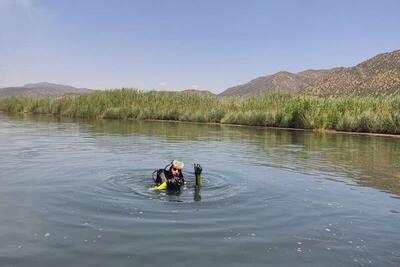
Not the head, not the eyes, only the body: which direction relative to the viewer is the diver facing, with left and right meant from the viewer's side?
facing the viewer and to the right of the viewer
